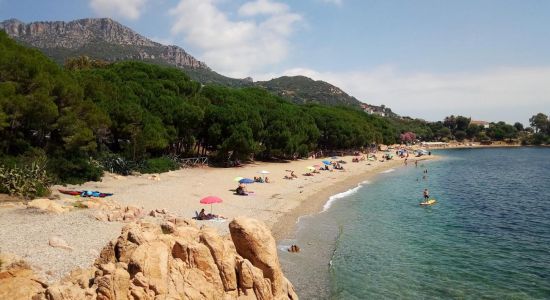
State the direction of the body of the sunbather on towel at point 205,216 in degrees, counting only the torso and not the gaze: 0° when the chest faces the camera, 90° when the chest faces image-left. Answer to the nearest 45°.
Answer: approximately 270°

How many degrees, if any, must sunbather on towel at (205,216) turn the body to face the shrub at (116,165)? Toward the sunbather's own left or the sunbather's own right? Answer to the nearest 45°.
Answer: approximately 135° to the sunbather's own left

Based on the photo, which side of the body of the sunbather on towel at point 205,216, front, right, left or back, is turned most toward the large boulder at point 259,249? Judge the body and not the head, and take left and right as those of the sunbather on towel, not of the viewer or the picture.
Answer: right

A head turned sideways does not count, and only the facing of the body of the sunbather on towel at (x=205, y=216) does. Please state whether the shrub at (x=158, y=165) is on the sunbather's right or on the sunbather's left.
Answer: on the sunbather's left

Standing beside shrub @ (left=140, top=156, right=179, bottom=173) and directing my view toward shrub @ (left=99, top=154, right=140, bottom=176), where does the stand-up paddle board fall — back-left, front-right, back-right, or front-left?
back-left

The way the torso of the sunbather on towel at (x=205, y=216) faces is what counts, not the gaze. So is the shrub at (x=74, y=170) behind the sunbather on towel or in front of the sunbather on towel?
behind

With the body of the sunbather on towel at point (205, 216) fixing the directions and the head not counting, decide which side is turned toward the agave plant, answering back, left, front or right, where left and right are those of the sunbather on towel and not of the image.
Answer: back

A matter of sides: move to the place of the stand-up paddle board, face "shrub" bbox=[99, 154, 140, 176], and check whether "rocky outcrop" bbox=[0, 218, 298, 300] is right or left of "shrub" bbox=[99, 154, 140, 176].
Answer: left
